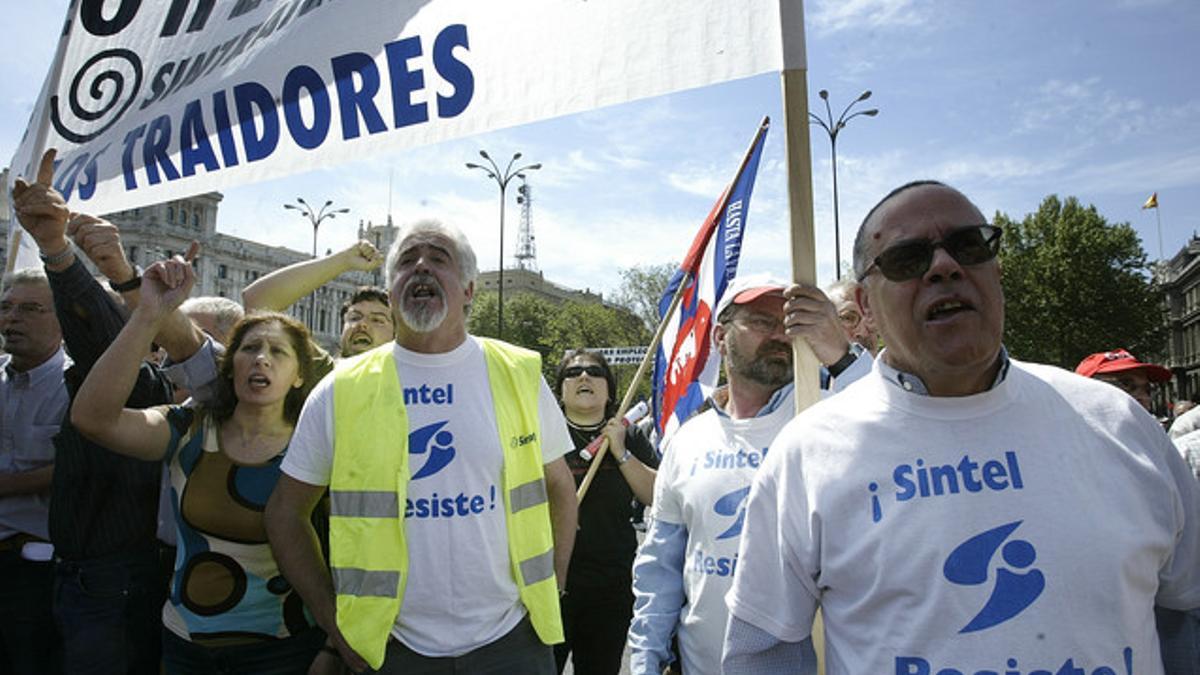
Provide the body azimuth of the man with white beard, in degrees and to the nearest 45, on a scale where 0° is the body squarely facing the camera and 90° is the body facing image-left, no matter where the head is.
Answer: approximately 0°

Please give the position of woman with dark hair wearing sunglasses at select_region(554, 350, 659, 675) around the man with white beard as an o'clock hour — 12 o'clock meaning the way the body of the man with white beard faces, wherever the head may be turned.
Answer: The woman with dark hair wearing sunglasses is roughly at 7 o'clock from the man with white beard.

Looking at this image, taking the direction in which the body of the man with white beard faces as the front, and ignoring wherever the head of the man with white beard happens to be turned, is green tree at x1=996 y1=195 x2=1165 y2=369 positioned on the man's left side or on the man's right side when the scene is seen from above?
on the man's left side

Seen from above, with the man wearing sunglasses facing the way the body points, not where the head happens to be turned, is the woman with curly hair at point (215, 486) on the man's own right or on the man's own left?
on the man's own right

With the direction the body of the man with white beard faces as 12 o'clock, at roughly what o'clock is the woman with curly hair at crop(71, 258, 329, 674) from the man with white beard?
The woman with curly hair is roughly at 4 o'clock from the man with white beard.

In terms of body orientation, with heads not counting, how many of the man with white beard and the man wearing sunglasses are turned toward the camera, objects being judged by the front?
2

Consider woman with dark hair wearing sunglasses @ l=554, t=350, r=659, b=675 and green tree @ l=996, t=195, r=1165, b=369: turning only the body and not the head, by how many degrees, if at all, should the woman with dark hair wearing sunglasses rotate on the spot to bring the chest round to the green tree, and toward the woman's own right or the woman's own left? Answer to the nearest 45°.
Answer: approximately 180°

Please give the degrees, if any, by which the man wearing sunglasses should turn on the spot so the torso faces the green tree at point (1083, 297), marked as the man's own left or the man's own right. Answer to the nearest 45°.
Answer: approximately 180°

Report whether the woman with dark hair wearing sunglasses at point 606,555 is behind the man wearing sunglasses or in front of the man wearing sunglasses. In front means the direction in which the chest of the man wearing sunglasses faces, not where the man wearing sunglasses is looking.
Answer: behind

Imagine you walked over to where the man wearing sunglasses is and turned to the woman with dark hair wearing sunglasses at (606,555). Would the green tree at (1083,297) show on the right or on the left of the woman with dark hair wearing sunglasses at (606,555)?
right
